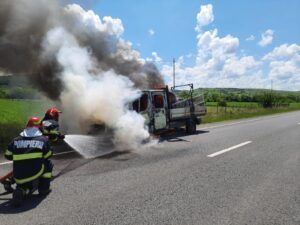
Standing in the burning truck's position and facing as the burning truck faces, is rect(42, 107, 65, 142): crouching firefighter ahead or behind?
ahead

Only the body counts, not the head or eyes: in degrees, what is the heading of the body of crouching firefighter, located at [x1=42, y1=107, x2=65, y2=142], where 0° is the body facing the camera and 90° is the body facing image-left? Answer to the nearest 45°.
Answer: approximately 225°

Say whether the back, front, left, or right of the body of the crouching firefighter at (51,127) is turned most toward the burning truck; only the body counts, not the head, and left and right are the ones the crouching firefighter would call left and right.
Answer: front

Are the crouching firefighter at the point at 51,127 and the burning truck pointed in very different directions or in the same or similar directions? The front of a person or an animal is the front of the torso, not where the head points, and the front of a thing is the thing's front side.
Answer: very different directions

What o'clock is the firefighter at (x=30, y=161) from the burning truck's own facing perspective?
The firefighter is roughly at 11 o'clock from the burning truck.

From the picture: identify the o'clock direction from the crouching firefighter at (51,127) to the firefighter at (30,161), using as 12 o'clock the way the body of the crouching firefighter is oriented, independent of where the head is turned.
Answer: The firefighter is roughly at 5 o'clock from the crouching firefighter.

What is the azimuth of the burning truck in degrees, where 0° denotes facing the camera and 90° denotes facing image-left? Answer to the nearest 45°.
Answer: approximately 45°
